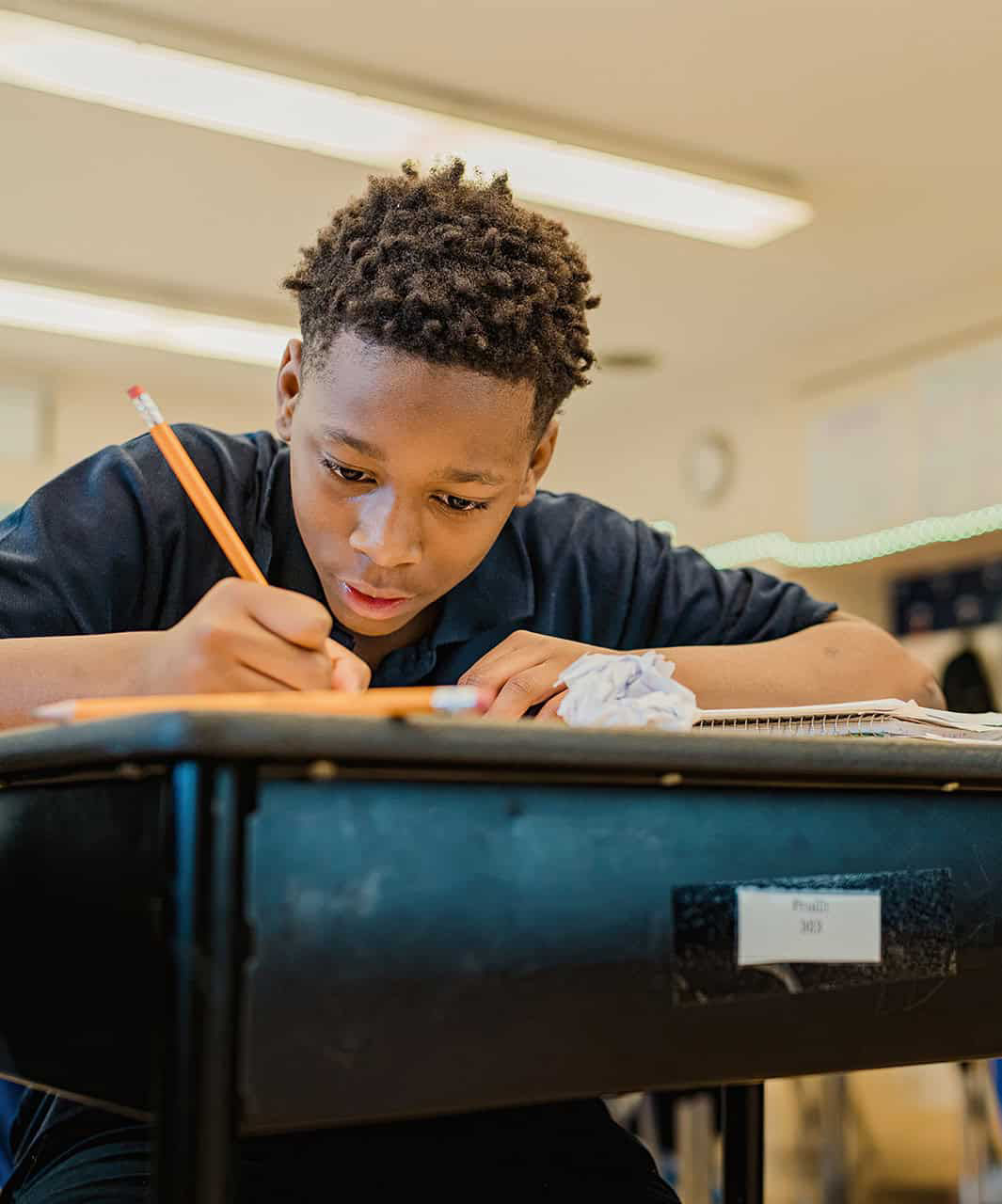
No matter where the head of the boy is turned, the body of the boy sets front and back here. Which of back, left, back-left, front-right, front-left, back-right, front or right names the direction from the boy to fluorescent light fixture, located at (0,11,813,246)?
back

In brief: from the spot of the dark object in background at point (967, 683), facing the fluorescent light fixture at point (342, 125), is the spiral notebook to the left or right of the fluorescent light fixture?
left

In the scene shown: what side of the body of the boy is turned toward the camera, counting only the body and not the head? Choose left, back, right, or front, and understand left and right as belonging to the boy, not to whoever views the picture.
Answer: front
